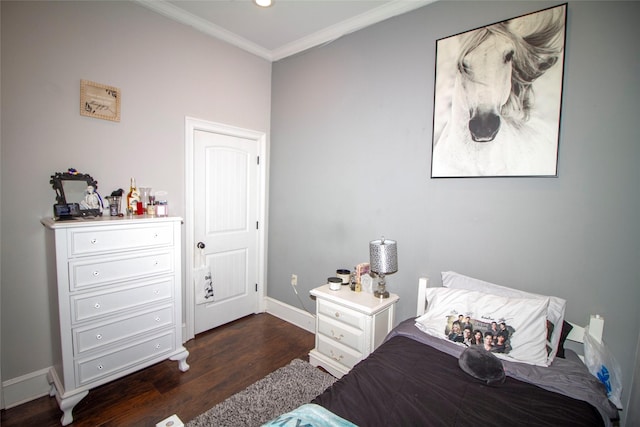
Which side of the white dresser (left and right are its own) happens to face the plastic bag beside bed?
front

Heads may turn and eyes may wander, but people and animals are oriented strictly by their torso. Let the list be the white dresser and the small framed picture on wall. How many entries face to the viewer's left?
0

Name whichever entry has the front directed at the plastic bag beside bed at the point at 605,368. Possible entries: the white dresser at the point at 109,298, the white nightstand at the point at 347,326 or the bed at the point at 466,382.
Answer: the white dresser

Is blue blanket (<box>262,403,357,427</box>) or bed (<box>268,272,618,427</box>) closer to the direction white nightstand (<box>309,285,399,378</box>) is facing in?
the blue blanket

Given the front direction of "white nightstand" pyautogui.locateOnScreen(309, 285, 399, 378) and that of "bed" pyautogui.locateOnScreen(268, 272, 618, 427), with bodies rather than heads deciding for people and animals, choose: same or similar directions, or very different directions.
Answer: same or similar directions

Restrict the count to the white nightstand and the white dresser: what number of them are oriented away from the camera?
0

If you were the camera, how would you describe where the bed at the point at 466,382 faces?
facing the viewer and to the left of the viewer

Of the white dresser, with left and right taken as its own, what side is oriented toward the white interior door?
left

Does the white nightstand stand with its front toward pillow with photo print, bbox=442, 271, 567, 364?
no

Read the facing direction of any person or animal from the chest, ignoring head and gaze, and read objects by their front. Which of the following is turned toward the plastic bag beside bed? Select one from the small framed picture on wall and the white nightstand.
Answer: the small framed picture on wall

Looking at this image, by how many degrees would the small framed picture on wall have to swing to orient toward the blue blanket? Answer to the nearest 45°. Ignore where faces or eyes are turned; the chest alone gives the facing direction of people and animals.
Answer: approximately 45° to its right

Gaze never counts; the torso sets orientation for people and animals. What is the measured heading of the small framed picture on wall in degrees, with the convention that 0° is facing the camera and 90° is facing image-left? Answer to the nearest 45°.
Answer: approximately 315°

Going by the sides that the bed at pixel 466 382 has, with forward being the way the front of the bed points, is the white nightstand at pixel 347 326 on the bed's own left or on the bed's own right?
on the bed's own right

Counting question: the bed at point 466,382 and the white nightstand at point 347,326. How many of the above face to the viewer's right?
0

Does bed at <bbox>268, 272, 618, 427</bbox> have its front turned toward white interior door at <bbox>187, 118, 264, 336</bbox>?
no

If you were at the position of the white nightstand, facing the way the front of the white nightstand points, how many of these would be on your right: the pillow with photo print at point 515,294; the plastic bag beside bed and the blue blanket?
0

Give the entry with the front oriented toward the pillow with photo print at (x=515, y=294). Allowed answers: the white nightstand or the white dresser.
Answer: the white dresser

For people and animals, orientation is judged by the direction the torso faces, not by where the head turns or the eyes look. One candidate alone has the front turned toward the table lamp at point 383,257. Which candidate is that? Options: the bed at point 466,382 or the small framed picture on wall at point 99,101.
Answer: the small framed picture on wall

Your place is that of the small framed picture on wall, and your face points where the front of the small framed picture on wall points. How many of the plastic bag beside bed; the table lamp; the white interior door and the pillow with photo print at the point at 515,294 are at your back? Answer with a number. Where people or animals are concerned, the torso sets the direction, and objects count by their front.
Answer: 0

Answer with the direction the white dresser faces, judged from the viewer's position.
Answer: facing the viewer and to the right of the viewer

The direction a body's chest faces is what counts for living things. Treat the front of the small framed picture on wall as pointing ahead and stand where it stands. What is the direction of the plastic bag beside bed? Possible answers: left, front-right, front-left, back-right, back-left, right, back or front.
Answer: front

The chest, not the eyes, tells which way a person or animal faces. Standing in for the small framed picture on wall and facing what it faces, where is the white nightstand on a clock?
The white nightstand is roughly at 10 o'clock from the small framed picture on wall.
